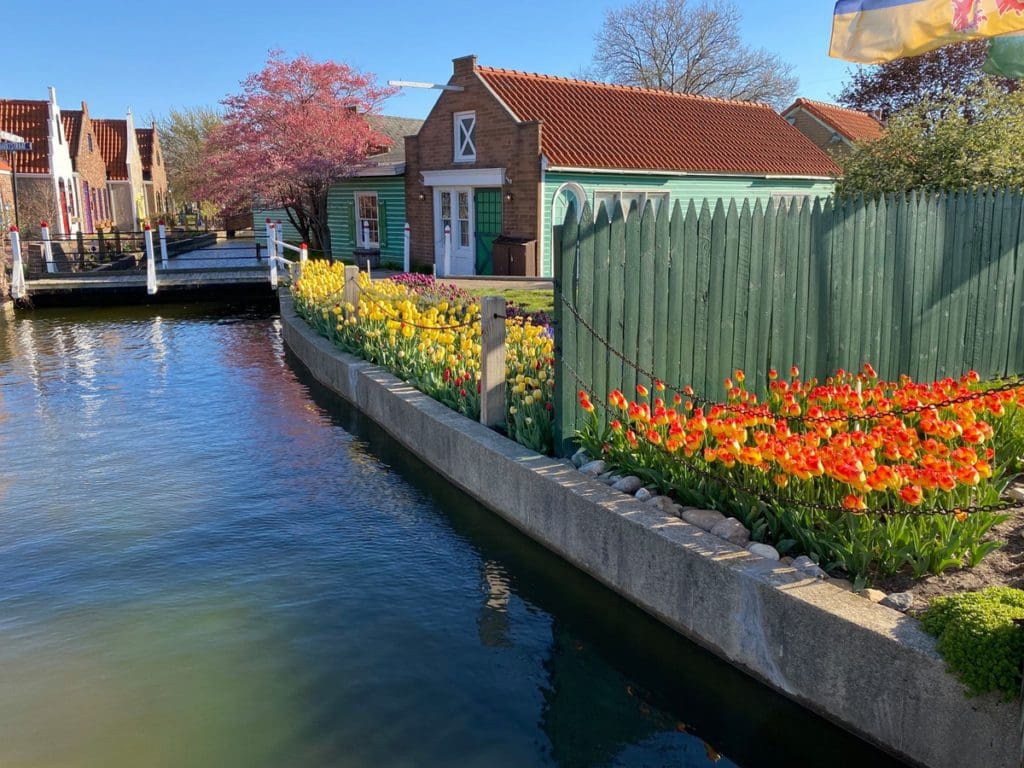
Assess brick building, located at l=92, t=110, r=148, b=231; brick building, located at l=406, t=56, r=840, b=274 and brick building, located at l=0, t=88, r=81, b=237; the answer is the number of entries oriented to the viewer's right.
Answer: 2

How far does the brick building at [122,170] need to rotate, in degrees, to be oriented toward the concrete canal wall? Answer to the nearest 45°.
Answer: approximately 90° to its right

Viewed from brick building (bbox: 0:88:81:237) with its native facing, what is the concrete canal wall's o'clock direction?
The concrete canal wall is roughly at 3 o'clock from the brick building.

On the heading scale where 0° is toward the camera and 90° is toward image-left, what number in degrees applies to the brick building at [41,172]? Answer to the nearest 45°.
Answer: approximately 270°

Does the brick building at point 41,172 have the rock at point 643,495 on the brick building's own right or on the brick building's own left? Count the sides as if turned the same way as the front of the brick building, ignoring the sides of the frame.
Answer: on the brick building's own right

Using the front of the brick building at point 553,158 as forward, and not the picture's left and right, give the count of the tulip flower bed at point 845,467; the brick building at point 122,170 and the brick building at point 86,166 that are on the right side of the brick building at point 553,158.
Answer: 2

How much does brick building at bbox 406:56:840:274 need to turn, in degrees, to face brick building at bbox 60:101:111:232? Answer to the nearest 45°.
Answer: approximately 90° to its right

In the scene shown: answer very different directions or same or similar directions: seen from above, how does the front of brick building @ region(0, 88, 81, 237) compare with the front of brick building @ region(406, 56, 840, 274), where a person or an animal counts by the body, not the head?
very different directions

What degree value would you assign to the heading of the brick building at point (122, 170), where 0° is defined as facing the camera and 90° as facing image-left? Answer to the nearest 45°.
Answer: approximately 270°

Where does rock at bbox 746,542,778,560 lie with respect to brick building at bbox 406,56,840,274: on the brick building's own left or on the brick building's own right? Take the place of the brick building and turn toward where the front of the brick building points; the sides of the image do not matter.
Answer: on the brick building's own left

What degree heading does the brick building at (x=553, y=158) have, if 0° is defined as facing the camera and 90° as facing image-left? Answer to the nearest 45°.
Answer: approximately 45°

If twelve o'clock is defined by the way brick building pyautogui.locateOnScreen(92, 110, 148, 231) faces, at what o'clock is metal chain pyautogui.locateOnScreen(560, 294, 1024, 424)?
The metal chain is roughly at 3 o'clock from the brick building.

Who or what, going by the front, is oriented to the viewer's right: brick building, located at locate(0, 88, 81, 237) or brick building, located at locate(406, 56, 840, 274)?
brick building, located at locate(0, 88, 81, 237)
